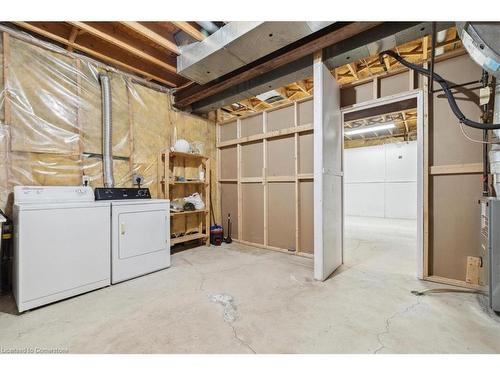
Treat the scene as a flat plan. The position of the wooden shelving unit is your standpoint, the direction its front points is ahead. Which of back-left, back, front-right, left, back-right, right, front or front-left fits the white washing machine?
right

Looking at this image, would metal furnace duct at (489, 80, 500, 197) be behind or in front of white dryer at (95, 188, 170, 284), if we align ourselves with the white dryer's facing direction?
in front

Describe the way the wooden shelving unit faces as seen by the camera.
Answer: facing the viewer and to the right of the viewer

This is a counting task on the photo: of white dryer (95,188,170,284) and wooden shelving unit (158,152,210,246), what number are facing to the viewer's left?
0

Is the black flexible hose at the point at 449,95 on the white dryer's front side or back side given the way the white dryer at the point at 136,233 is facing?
on the front side
